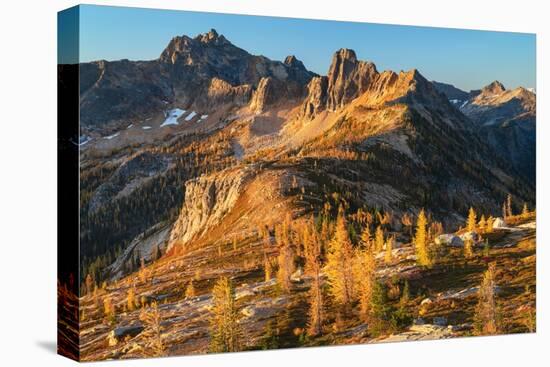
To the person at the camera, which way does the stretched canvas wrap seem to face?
facing the viewer and to the right of the viewer
